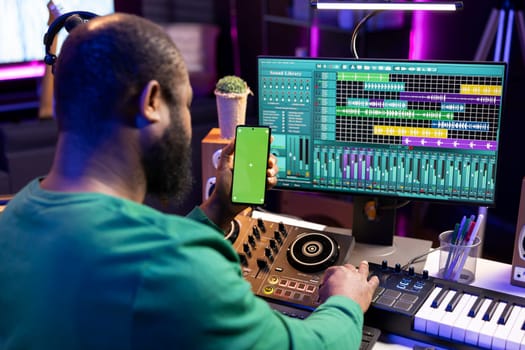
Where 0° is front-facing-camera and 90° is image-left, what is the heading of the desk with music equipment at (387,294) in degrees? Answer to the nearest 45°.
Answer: approximately 45°

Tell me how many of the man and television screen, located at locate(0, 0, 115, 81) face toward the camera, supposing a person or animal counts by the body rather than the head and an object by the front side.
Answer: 1

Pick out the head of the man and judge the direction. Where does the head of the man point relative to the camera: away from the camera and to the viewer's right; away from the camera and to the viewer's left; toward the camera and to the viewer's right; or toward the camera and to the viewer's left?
away from the camera and to the viewer's right

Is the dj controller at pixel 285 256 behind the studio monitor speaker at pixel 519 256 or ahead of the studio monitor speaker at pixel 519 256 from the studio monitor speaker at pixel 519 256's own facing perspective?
ahead

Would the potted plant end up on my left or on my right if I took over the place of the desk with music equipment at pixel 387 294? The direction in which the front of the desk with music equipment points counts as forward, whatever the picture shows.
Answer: on my right

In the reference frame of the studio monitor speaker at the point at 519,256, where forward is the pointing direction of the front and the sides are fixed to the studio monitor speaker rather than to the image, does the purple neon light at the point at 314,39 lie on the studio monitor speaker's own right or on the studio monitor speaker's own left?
on the studio monitor speaker's own right

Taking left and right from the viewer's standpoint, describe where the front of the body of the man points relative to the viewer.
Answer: facing away from the viewer and to the right of the viewer

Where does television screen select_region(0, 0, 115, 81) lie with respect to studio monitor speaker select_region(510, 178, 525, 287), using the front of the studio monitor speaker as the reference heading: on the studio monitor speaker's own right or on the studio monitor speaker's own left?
on the studio monitor speaker's own right

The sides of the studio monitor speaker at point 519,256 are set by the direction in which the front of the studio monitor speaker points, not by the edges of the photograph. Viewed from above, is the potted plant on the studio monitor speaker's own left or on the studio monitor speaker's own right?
on the studio monitor speaker's own right

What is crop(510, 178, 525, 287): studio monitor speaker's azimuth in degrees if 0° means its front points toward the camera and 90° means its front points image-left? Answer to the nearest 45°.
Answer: approximately 45°

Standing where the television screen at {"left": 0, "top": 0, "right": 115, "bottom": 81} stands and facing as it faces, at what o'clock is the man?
The man is roughly at 12 o'clock from the television screen.

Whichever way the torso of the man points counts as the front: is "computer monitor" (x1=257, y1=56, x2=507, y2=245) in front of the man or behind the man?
in front
